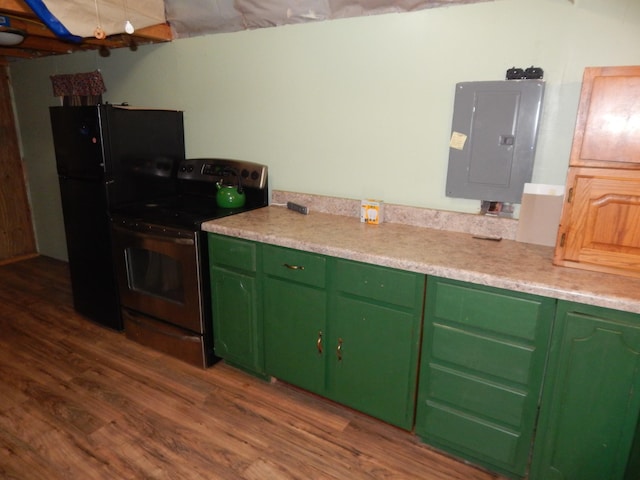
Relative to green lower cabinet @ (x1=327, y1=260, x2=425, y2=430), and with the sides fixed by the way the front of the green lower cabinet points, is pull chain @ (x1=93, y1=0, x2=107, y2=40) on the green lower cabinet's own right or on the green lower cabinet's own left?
on the green lower cabinet's own right

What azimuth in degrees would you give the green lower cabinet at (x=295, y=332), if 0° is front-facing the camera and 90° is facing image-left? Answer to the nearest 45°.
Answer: approximately 45°

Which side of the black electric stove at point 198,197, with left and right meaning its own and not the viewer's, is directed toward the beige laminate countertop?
left

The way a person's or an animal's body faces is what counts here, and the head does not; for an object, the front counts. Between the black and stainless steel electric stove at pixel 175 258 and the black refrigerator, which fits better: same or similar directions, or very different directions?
same or similar directions

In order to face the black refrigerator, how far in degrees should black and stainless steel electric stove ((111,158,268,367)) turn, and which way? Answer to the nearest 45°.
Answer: approximately 90° to its right

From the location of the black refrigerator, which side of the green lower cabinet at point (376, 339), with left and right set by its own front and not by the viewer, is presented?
right

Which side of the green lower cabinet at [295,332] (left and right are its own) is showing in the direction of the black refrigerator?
right

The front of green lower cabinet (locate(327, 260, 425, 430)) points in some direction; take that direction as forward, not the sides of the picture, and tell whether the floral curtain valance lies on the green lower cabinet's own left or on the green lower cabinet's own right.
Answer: on the green lower cabinet's own right

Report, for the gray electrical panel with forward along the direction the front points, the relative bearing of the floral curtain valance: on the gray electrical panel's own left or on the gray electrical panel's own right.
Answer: on the gray electrical panel's own right

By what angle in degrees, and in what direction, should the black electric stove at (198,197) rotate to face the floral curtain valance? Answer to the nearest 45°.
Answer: approximately 90° to its right

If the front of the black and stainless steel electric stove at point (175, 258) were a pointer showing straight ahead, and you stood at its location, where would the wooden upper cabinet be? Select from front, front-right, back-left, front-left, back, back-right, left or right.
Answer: left

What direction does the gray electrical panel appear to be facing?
toward the camera
